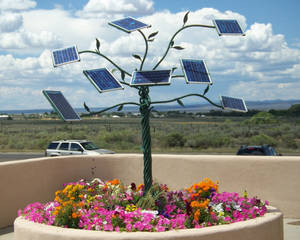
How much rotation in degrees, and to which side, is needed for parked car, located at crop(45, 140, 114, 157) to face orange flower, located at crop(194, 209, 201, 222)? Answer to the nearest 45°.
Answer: approximately 45° to its right

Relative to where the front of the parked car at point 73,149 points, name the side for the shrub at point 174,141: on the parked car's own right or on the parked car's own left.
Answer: on the parked car's own left

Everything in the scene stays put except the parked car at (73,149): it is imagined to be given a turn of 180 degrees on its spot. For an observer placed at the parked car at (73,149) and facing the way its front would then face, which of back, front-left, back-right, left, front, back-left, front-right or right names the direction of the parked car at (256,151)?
back

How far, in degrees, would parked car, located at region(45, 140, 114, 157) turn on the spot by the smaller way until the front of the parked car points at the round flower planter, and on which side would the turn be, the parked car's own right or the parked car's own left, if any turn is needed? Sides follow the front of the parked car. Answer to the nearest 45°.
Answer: approximately 45° to the parked car's own right

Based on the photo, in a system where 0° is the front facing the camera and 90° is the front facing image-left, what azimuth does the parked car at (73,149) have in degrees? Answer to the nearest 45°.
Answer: approximately 315°

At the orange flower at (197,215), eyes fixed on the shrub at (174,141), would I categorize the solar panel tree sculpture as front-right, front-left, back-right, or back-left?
front-left

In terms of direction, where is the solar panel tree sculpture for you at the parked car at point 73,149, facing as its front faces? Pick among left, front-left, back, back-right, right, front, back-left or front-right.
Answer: front-right
